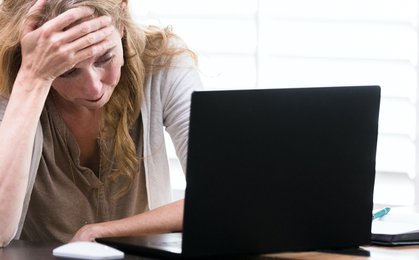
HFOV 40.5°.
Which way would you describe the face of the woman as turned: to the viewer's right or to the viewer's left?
to the viewer's right

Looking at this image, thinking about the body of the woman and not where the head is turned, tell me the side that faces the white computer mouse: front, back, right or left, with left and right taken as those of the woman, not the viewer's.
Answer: front

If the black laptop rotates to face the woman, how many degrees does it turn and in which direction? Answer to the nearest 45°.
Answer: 0° — it already faces them

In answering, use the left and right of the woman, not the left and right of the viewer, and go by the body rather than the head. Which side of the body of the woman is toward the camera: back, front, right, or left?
front

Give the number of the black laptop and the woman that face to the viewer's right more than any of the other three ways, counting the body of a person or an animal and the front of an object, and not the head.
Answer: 0

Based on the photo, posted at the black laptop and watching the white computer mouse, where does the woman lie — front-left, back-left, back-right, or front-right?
front-right

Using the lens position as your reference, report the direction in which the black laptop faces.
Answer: facing away from the viewer and to the left of the viewer

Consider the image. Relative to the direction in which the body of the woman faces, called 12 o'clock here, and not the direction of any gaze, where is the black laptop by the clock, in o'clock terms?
The black laptop is roughly at 11 o'clock from the woman.

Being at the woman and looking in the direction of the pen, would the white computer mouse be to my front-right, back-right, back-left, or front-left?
front-right
